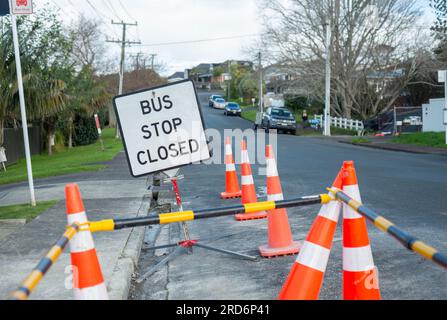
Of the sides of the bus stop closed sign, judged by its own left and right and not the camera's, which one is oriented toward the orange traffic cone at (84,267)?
front

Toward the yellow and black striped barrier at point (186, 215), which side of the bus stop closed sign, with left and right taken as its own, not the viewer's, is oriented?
front

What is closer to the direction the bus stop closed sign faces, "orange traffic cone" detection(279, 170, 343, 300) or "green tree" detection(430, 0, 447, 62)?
the orange traffic cone

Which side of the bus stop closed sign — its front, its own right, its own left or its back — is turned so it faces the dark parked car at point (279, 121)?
back

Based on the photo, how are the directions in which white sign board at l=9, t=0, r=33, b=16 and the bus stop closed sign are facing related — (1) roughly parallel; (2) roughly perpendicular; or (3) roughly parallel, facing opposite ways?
roughly parallel

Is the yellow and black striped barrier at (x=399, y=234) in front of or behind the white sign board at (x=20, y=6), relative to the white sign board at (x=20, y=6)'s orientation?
in front

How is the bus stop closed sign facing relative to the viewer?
toward the camera

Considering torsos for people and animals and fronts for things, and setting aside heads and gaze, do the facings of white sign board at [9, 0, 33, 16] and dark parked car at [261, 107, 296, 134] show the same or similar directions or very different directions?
same or similar directions

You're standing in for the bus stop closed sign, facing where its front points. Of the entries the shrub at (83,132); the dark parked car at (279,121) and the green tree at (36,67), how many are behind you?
3

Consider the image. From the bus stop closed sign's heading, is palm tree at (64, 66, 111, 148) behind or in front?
behind

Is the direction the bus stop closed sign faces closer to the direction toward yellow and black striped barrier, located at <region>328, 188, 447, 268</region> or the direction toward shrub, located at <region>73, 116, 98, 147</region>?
the yellow and black striped barrier

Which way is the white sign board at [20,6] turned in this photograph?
toward the camera

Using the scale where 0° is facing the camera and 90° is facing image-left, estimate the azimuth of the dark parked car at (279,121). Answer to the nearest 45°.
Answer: approximately 315°

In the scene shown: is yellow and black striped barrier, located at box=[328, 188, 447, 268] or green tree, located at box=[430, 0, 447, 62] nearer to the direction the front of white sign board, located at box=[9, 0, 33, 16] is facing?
the yellow and black striped barrier

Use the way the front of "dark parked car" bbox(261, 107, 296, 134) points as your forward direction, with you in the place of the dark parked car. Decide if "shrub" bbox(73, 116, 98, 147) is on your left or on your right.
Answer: on your right

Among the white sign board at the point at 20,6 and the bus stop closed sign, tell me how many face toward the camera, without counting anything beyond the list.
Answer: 2

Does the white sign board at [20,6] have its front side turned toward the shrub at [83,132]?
no
